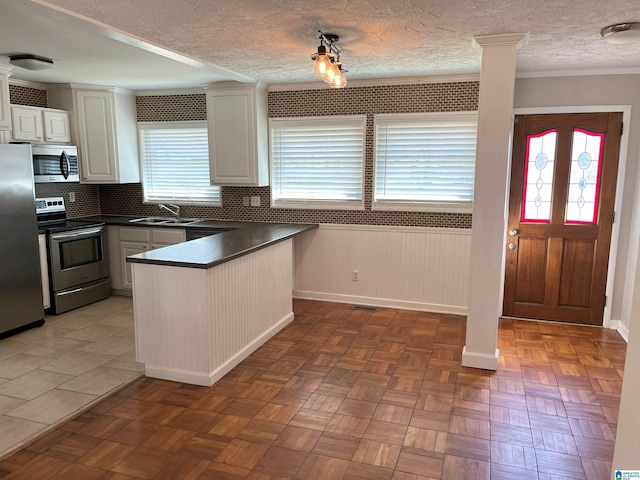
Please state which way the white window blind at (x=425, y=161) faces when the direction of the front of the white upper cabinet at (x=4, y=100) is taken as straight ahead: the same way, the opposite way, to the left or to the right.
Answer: to the right

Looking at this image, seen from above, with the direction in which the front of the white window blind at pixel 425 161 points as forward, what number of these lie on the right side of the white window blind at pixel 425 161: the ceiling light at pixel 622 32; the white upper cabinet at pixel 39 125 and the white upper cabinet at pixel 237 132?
2

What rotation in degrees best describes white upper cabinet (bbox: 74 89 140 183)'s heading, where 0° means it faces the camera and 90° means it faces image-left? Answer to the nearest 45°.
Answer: approximately 45°

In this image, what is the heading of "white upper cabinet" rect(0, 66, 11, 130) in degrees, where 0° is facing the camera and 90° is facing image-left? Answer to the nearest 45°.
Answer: approximately 315°

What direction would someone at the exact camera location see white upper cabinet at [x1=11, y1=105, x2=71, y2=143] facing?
facing the viewer and to the right of the viewer

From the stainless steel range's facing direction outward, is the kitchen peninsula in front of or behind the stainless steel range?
in front

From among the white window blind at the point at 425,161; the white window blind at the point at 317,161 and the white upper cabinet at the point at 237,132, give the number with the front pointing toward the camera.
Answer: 3
